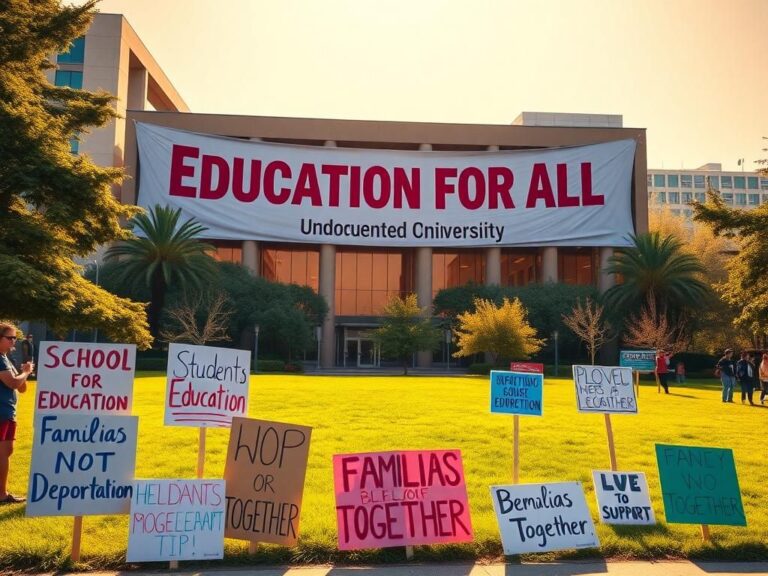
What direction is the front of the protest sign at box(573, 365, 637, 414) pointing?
toward the camera

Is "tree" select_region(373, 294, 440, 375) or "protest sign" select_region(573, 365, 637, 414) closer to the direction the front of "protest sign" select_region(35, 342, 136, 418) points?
the protest sign

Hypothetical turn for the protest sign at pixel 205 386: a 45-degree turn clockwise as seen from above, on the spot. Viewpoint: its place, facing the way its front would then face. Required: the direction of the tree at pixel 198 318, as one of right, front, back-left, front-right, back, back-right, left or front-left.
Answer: back-right

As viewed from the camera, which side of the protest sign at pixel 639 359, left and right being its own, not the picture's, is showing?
front

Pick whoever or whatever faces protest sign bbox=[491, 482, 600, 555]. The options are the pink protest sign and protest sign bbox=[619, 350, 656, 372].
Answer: protest sign bbox=[619, 350, 656, 372]

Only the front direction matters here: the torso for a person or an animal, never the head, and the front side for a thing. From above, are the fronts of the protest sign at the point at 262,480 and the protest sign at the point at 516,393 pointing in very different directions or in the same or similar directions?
same or similar directions

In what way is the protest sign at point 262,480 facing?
toward the camera

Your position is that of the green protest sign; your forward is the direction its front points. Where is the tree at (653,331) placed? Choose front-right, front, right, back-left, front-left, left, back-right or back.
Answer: back

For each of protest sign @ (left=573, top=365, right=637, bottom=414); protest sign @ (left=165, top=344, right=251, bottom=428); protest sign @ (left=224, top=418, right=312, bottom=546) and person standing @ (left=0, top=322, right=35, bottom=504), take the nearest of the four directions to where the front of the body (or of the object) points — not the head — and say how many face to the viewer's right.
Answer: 1

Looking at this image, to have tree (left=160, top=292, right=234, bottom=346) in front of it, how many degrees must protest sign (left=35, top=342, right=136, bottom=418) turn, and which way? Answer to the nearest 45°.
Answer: approximately 180°

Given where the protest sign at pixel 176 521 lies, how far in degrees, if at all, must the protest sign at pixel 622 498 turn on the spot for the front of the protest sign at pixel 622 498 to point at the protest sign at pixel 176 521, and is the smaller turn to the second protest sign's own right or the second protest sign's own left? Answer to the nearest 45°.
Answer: approximately 45° to the second protest sign's own right

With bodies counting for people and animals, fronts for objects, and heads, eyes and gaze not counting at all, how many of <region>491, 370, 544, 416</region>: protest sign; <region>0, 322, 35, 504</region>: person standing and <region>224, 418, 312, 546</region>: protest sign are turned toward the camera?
2

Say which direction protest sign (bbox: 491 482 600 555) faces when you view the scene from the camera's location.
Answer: facing the viewer

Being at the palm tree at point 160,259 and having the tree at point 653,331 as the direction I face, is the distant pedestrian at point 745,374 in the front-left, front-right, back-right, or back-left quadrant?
front-right
